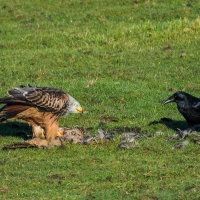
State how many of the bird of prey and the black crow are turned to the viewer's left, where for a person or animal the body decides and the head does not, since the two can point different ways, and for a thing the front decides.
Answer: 1

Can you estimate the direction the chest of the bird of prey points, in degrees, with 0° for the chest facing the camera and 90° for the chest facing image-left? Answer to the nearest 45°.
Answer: approximately 270°

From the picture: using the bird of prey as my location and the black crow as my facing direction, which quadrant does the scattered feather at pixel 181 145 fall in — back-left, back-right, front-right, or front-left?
front-right

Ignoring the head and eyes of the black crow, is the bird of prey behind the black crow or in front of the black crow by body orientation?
in front

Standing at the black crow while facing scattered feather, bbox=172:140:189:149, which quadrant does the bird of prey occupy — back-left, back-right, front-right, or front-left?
front-right

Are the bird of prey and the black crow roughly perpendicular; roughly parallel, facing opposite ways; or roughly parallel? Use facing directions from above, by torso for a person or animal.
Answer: roughly parallel, facing opposite ways

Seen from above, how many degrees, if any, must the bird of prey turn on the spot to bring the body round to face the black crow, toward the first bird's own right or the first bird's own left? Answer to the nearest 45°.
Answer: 0° — it already faces it

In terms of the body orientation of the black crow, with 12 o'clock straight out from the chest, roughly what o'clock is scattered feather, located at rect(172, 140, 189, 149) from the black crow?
The scattered feather is roughly at 9 o'clock from the black crow.

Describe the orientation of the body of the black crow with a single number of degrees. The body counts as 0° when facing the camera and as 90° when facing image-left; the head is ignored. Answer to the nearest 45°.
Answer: approximately 90°

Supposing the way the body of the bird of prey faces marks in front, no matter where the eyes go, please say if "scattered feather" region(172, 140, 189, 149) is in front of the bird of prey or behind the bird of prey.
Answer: in front

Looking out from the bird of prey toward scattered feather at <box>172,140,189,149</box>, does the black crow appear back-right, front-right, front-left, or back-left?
front-left

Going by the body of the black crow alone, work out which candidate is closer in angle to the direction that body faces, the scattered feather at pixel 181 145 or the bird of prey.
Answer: the bird of prey
